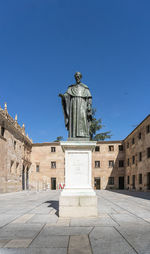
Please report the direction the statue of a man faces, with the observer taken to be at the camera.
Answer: facing the viewer

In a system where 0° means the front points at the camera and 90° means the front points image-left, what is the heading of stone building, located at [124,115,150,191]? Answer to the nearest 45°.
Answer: approximately 90°

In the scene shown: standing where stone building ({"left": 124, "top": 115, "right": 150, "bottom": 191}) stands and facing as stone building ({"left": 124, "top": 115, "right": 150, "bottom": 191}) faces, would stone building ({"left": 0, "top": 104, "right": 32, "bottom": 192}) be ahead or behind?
ahead
